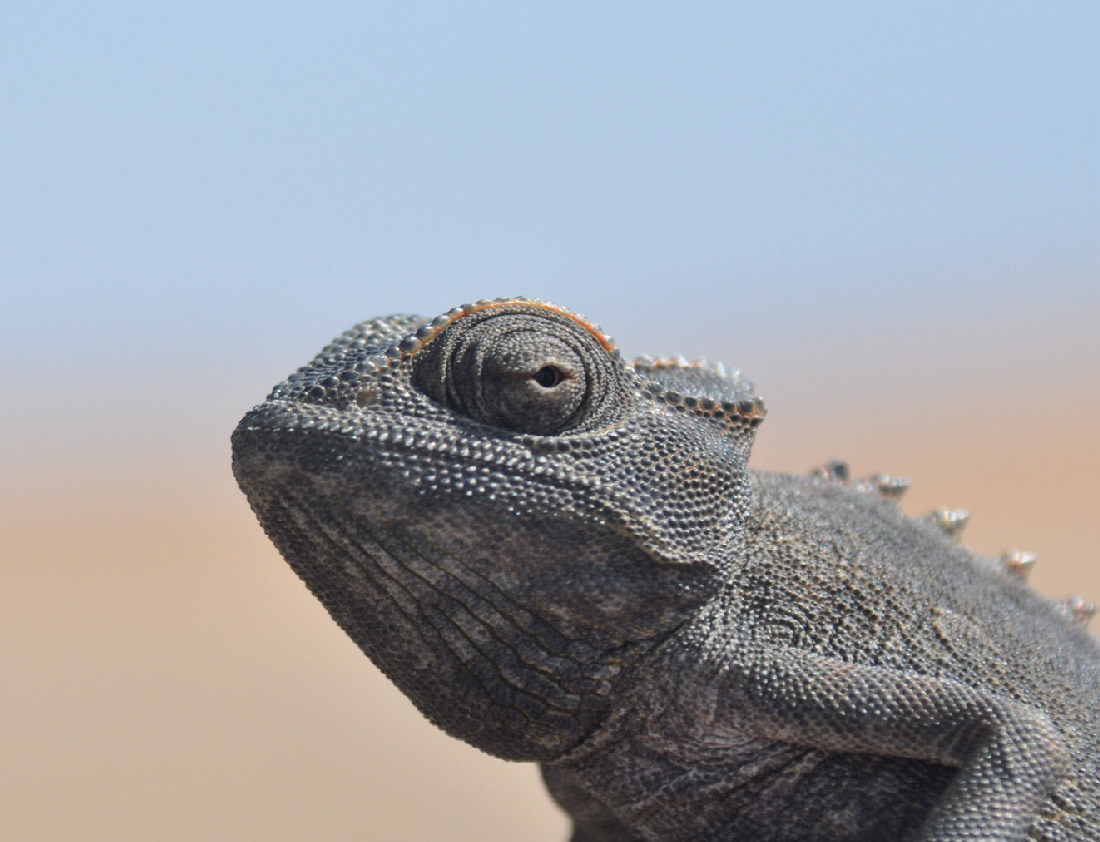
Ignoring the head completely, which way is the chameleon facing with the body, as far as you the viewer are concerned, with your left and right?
facing to the left of the viewer
